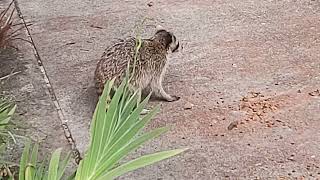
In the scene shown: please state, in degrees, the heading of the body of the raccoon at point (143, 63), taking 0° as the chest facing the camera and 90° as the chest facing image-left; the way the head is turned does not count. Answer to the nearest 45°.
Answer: approximately 270°

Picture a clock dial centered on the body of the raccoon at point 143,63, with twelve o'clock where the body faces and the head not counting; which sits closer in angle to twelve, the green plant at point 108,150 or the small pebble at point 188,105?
the small pebble

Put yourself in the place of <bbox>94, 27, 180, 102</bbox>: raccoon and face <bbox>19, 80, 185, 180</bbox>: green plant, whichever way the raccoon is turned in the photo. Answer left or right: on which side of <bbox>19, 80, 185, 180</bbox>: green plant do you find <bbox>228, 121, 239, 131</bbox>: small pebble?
left

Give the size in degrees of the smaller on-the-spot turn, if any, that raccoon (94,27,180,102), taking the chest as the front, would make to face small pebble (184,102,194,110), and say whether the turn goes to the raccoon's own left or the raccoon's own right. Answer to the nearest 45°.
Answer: approximately 45° to the raccoon's own right

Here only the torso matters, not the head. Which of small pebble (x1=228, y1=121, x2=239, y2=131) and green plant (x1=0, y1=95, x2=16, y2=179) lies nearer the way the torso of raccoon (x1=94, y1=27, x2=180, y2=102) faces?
the small pebble

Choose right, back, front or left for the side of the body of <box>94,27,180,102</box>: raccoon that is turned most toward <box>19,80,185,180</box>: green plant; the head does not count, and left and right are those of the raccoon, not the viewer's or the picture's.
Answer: right
